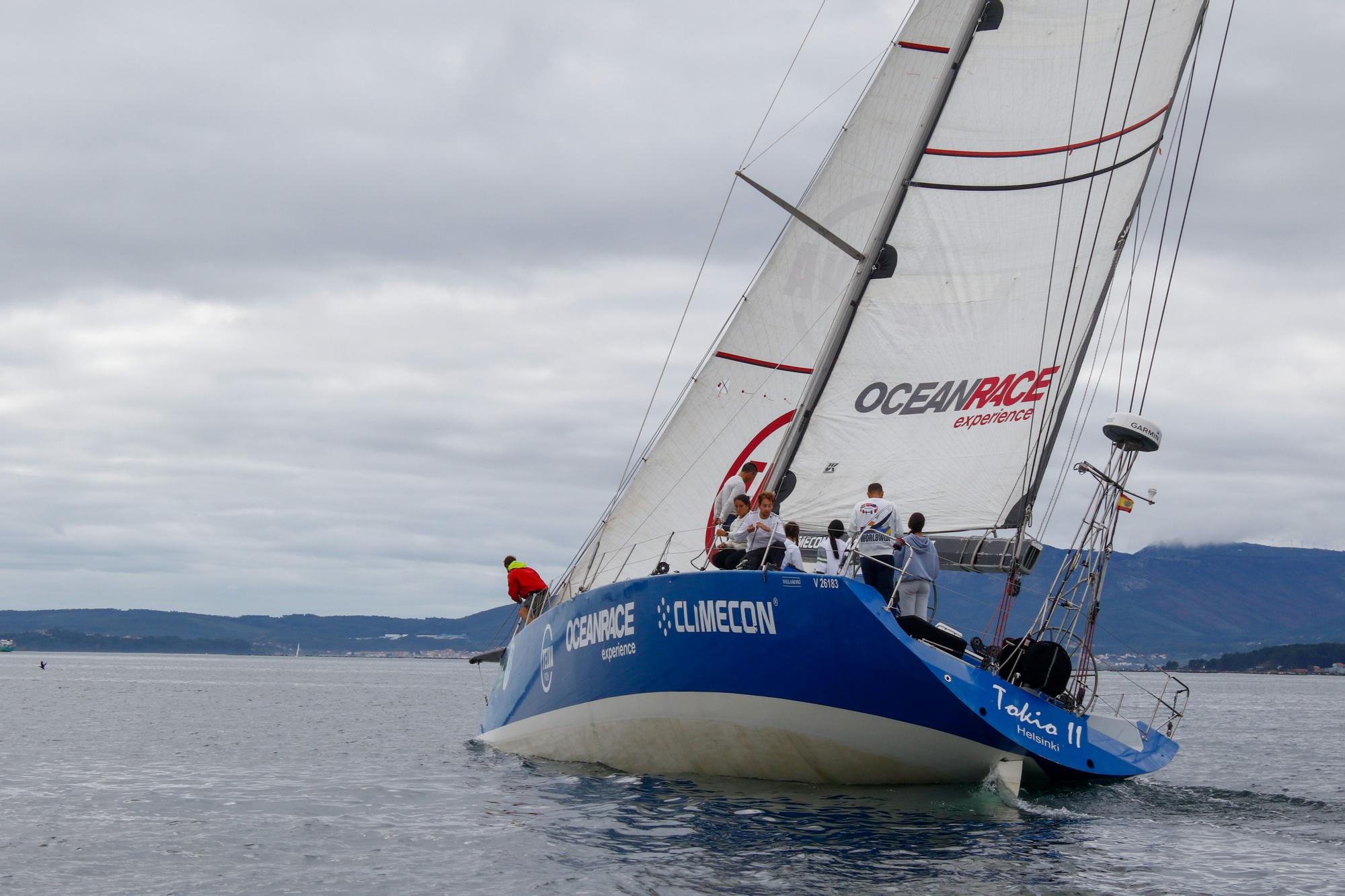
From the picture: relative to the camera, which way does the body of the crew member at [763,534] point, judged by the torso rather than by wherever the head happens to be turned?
toward the camera

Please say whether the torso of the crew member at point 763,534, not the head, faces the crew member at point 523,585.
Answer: no

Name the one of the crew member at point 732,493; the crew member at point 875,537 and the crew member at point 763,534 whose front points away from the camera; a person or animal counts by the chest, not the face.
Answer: the crew member at point 875,537

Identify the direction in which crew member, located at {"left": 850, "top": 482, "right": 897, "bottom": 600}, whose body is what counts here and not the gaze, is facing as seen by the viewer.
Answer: away from the camera

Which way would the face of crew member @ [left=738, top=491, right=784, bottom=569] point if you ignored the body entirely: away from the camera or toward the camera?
toward the camera

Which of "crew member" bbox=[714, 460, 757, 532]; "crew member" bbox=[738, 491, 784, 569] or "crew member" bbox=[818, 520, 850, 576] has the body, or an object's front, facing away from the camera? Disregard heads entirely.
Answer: "crew member" bbox=[818, 520, 850, 576]

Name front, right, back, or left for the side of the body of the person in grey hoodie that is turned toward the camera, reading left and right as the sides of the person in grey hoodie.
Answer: back

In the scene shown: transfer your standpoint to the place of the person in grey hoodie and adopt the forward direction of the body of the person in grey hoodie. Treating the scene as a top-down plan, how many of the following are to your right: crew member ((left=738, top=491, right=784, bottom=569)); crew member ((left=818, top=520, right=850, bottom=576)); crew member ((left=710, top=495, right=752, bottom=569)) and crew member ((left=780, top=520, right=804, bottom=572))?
0

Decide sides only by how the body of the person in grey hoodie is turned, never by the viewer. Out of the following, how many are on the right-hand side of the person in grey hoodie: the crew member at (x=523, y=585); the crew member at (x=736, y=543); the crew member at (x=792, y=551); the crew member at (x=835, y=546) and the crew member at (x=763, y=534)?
0

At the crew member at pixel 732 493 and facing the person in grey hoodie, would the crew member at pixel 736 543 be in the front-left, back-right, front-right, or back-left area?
front-right

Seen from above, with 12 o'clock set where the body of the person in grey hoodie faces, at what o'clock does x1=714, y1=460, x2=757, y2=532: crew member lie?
The crew member is roughly at 10 o'clock from the person in grey hoodie.

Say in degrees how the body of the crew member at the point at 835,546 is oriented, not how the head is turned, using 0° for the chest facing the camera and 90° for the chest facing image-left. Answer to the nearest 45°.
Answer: approximately 180°

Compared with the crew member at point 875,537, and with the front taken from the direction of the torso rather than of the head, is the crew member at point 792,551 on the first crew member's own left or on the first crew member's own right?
on the first crew member's own left

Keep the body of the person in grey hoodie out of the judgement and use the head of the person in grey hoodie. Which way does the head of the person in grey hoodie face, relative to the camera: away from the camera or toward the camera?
away from the camera
